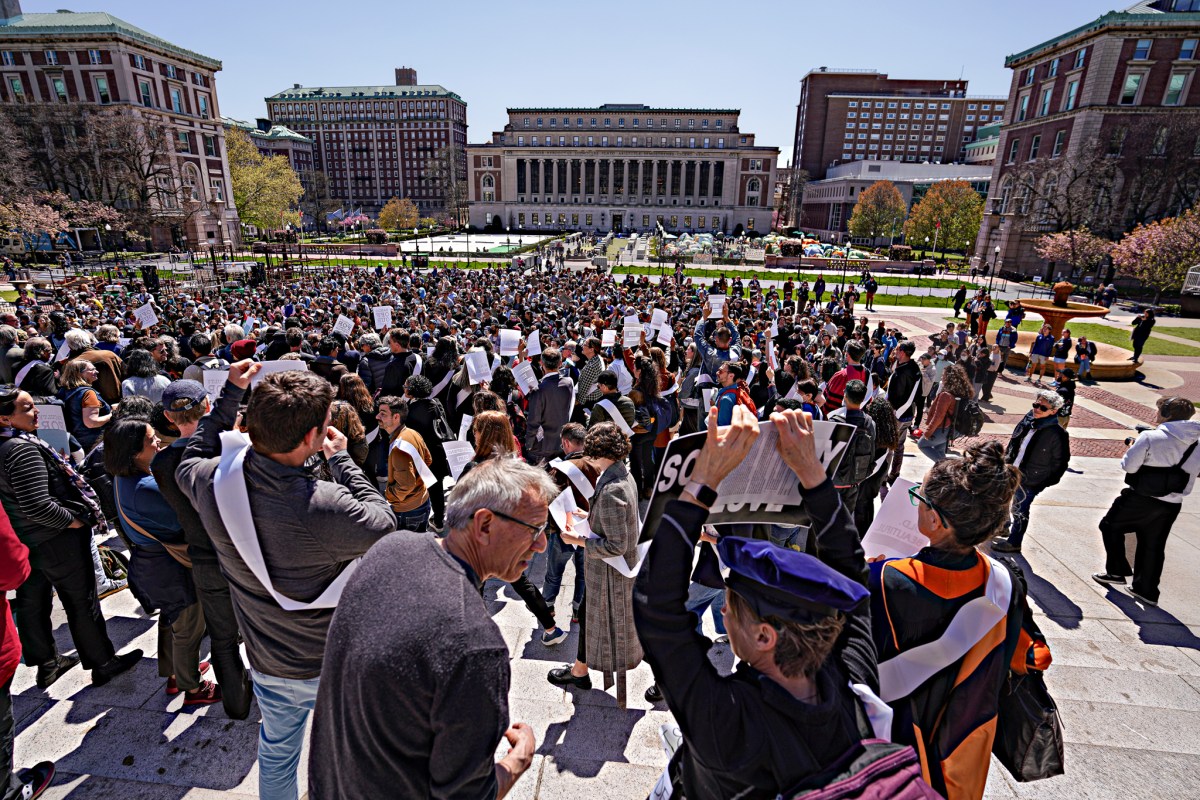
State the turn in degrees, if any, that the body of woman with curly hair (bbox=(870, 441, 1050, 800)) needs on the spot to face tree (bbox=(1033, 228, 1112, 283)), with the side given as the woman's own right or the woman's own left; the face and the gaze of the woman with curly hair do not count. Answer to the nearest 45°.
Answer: approximately 45° to the woman's own right

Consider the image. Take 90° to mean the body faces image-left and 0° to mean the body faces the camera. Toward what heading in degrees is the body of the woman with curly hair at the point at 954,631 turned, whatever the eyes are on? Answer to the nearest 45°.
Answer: approximately 135°

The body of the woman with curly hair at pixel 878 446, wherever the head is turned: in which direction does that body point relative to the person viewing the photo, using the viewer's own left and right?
facing away from the viewer and to the left of the viewer

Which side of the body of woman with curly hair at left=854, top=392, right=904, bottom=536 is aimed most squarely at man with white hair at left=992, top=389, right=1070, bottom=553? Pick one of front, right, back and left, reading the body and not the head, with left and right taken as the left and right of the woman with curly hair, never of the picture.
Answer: right

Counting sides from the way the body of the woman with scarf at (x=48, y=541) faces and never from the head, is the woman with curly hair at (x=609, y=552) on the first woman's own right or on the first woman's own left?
on the first woman's own right

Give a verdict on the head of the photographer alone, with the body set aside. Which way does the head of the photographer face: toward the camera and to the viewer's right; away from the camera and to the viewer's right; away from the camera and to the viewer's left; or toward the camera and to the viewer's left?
away from the camera and to the viewer's left

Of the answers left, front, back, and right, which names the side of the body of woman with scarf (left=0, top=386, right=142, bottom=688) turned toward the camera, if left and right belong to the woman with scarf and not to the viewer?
right

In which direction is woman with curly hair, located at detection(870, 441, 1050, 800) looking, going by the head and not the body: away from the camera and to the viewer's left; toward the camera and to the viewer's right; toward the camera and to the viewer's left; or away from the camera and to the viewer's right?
away from the camera and to the viewer's left

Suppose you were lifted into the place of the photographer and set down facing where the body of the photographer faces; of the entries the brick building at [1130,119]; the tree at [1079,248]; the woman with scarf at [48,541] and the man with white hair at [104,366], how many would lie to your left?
2

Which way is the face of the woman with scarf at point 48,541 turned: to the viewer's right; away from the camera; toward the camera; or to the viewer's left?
to the viewer's right

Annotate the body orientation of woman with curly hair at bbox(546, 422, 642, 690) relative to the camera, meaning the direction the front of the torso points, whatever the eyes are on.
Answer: to the viewer's left

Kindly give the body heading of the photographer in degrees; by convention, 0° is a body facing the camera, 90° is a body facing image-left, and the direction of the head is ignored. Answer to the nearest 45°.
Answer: approximately 135°

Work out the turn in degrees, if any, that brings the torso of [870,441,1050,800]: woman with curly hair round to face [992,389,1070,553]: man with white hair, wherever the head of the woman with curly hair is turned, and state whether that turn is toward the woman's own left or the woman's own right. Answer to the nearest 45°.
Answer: approximately 45° to the woman's own right
